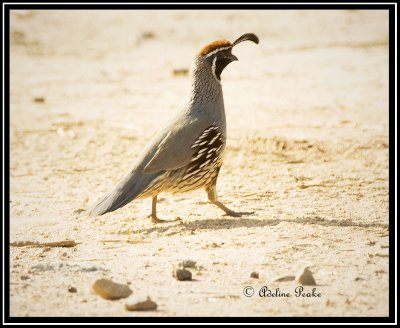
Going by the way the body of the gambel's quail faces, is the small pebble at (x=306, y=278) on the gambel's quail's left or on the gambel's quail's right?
on the gambel's quail's right

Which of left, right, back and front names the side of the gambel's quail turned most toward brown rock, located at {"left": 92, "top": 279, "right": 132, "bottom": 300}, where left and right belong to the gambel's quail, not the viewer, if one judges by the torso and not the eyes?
right

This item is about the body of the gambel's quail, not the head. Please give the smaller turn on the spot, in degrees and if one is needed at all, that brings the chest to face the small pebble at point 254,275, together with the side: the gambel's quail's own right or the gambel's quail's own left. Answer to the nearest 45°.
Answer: approximately 90° to the gambel's quail's own right

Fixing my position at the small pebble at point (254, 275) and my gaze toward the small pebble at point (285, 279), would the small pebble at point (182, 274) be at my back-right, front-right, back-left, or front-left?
back-right

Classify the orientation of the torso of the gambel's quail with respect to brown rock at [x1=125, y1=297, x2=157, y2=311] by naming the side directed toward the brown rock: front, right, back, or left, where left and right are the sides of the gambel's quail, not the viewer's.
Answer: right

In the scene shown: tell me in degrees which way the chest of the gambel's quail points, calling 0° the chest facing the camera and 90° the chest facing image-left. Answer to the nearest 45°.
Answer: approximately 270°

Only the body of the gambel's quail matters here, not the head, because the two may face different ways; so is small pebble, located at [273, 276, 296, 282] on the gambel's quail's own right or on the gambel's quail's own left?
on the gambel's quail's own right

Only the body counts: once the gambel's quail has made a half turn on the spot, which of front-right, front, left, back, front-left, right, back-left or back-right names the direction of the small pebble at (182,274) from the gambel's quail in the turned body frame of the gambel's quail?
left
